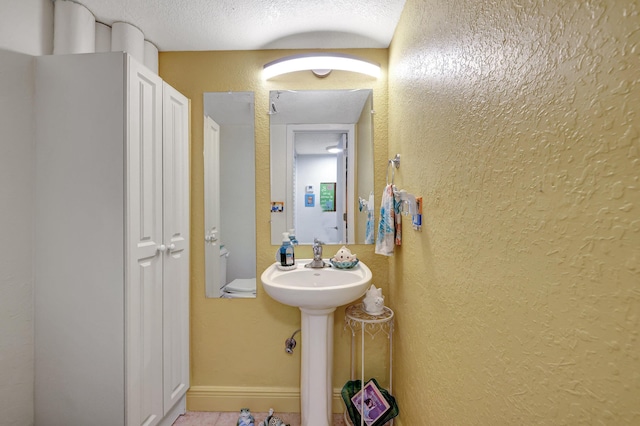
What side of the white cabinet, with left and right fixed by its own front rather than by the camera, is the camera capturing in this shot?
right

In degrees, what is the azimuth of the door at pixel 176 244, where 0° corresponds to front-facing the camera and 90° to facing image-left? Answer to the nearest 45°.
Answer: approximately 270°

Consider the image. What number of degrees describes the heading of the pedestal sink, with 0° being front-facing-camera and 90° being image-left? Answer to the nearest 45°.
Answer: approximately 0°

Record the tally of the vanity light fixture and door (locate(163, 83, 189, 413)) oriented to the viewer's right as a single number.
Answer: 1

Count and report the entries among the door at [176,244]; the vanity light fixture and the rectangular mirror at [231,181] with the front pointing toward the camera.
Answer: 2
